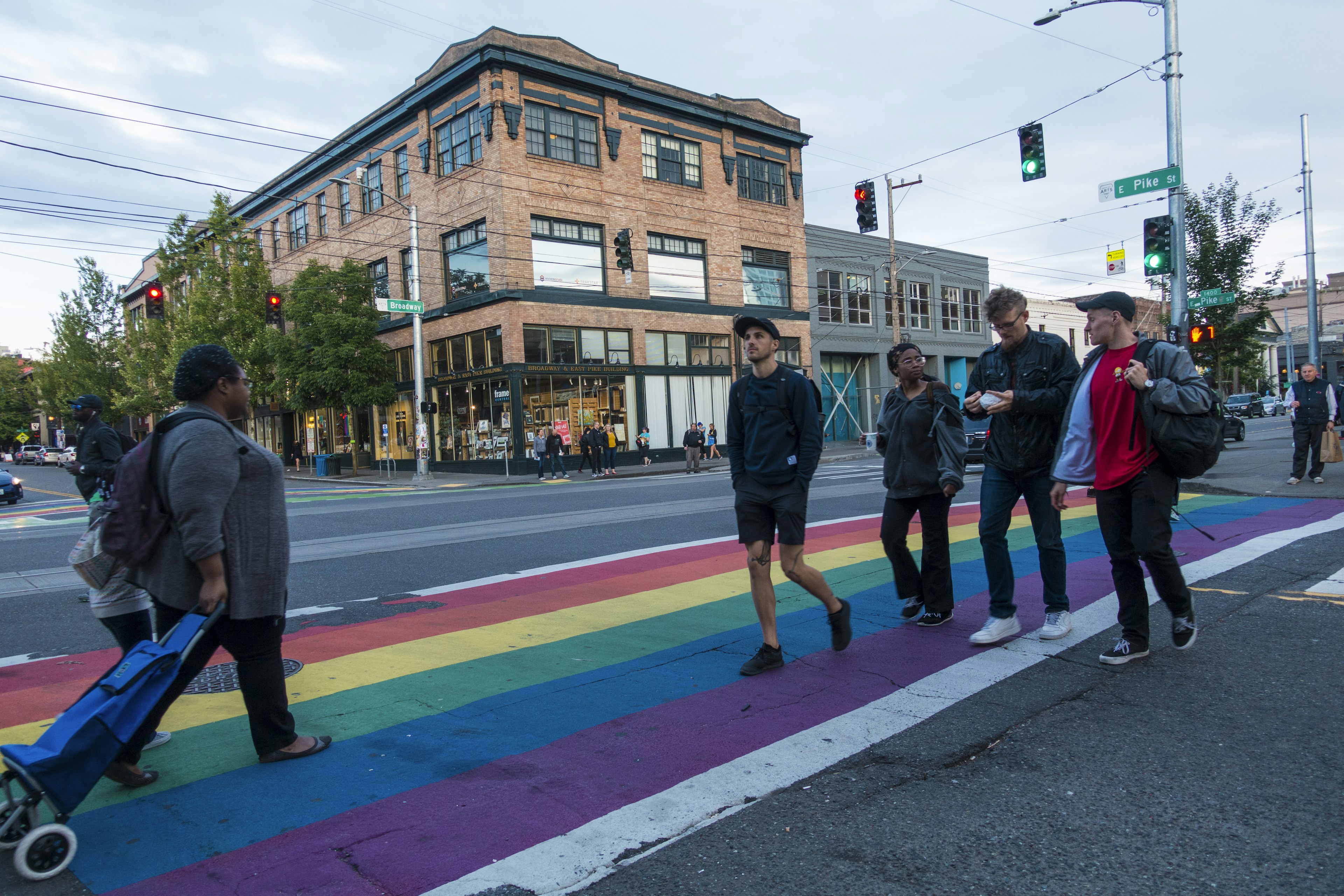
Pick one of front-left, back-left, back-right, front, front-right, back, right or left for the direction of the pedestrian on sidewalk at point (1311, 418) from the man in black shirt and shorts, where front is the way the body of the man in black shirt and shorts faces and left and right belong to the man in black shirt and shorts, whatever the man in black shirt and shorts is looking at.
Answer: back

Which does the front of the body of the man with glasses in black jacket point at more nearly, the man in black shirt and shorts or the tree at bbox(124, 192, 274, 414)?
the man in black shirt and shorts

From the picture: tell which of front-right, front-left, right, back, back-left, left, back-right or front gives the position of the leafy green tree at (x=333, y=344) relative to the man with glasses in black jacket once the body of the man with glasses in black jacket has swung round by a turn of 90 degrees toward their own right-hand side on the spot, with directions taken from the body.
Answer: front

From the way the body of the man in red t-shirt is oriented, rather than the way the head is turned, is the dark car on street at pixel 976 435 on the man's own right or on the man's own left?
on the man's own right

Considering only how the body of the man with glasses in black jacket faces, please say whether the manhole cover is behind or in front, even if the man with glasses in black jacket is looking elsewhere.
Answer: in front

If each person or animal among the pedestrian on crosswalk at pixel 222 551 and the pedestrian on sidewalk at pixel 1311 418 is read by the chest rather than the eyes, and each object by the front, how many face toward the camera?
1
